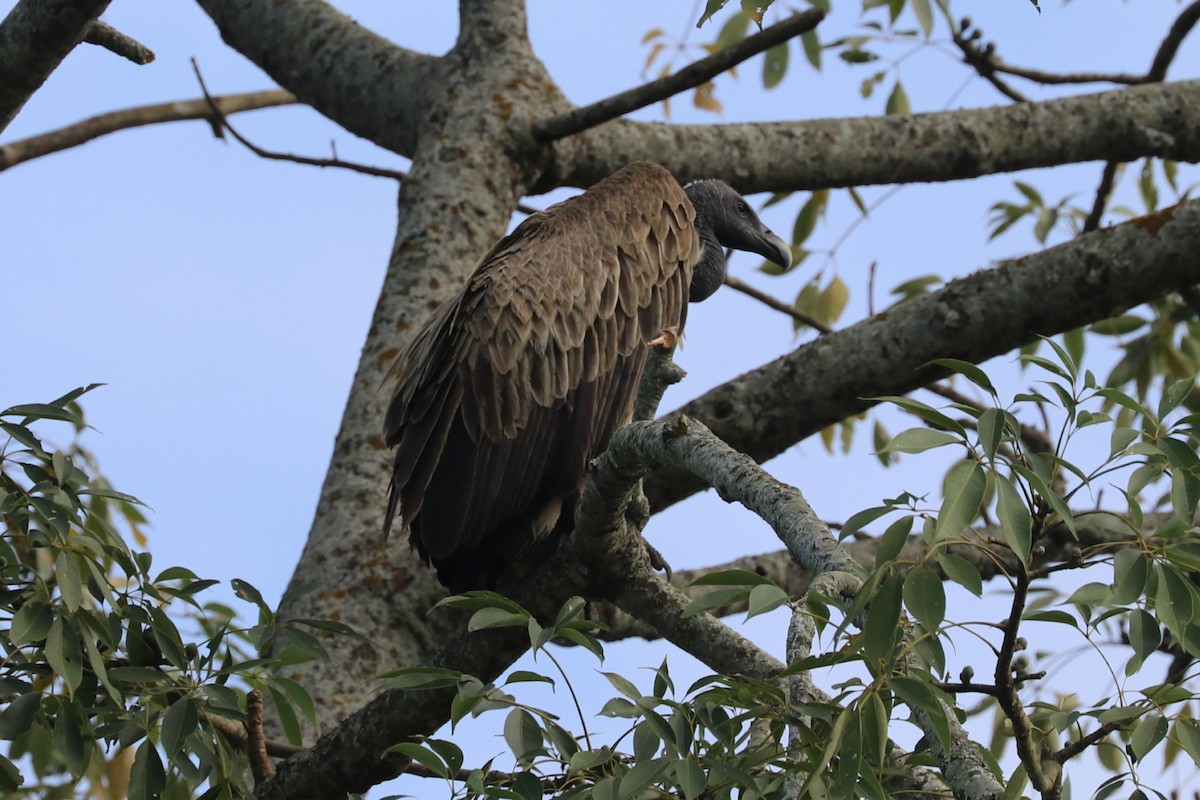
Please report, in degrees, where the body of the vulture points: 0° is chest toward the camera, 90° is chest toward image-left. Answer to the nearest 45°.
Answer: approximately 270°
